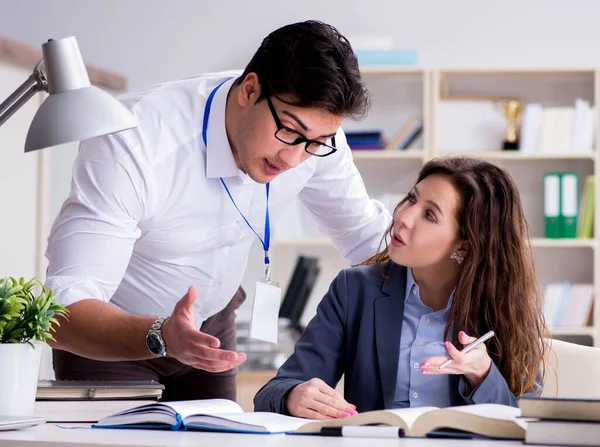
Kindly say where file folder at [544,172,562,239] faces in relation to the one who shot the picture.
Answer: facing the viewer

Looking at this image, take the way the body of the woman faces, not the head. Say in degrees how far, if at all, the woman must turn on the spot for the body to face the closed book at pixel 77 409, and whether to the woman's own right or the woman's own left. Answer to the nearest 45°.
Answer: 0° — they already face it

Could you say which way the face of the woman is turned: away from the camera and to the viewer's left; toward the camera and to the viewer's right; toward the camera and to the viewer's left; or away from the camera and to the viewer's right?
toward the camera and to the viewer's left

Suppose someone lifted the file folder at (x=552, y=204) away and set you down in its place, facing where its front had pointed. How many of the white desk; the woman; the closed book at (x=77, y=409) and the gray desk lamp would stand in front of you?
4

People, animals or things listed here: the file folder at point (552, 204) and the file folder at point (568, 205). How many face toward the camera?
2

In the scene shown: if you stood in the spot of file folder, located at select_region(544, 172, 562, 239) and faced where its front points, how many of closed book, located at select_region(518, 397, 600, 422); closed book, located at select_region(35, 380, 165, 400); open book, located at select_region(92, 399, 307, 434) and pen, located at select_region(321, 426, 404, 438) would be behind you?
0

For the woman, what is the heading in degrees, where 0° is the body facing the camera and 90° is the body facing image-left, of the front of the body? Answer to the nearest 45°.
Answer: approximately 45°

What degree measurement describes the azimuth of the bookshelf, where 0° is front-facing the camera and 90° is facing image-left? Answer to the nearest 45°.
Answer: approximately 0°

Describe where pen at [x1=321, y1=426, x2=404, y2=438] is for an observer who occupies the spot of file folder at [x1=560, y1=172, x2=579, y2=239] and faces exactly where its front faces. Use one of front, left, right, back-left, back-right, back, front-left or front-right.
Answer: front

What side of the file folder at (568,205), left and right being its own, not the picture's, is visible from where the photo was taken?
front

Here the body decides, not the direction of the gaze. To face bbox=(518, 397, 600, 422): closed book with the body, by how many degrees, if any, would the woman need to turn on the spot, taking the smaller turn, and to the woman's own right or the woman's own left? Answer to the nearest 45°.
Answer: approximately 45° to the woman's own left

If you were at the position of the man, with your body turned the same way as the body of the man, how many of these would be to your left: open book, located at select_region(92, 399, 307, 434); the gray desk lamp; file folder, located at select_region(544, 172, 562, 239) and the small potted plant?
1

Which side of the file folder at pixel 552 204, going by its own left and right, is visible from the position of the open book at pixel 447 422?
front

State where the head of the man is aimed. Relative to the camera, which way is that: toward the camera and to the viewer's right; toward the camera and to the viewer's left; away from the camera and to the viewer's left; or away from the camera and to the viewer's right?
toward the camera and to the viewer's right

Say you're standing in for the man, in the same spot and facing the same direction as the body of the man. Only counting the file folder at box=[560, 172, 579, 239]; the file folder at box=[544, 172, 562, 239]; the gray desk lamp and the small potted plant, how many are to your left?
2
